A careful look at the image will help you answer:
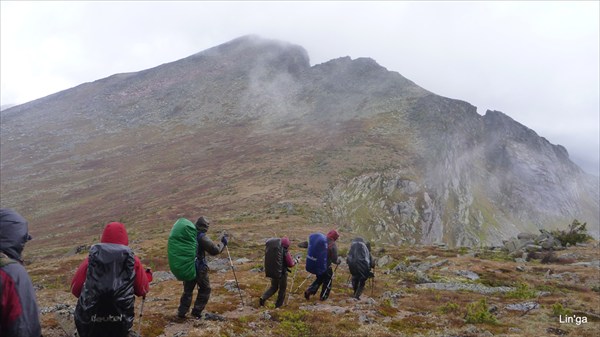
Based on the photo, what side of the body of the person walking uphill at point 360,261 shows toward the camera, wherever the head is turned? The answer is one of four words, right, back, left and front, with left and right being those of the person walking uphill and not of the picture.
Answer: back

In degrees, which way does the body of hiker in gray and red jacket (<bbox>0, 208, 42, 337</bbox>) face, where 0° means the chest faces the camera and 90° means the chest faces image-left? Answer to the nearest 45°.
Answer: approximately 225°

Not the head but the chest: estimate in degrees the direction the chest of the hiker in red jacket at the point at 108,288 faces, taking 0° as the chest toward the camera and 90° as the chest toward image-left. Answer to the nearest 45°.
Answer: approximately 180°

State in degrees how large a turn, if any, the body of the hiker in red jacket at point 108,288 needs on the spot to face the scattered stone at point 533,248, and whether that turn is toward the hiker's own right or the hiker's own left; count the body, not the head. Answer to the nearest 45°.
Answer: approximately 45° to the hiker's own right

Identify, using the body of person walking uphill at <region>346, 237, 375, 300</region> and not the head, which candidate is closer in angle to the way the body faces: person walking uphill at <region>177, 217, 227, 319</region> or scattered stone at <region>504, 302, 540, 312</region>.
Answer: the scattered stone

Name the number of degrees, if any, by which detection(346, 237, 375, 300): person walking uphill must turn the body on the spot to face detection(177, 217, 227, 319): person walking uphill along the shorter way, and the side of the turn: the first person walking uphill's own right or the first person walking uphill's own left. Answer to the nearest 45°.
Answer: approximately 135° to the first person walking uphill's own left

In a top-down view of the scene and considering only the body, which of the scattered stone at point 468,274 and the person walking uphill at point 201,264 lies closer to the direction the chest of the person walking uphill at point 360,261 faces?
the scattered stone
